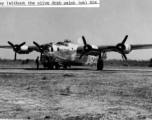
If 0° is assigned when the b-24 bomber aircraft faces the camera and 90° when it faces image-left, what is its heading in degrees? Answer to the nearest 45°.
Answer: approximately 45°
